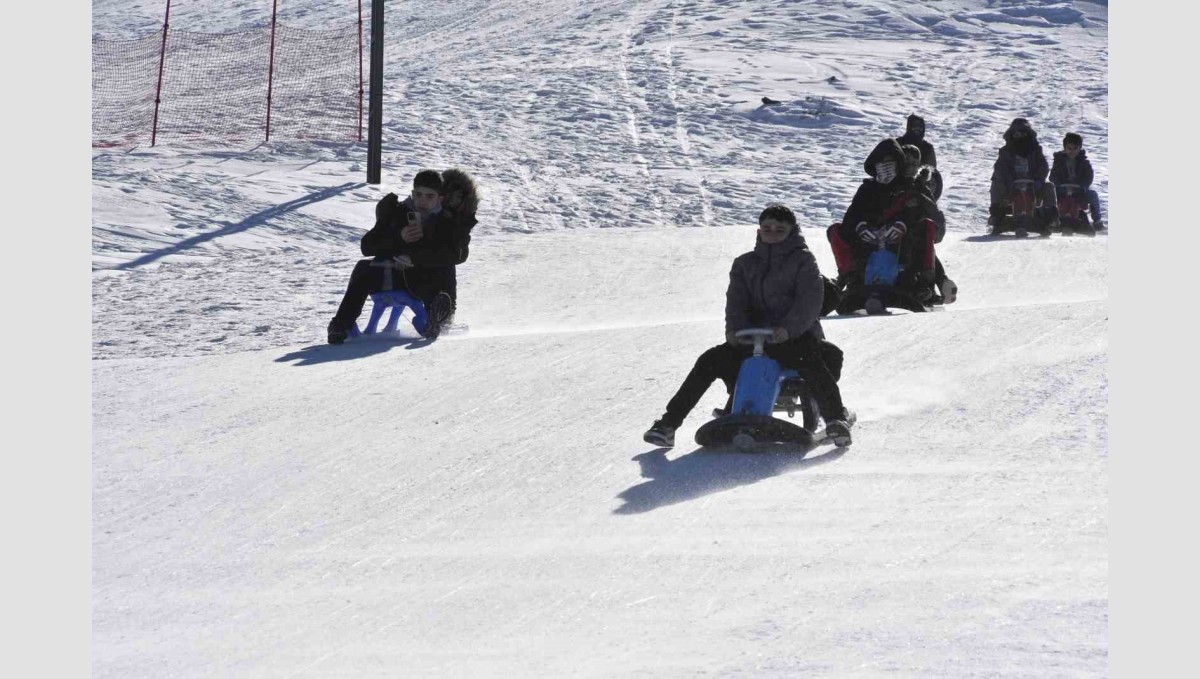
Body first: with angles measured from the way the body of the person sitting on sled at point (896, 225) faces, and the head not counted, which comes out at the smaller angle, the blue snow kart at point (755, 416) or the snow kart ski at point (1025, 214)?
the blue snow kart

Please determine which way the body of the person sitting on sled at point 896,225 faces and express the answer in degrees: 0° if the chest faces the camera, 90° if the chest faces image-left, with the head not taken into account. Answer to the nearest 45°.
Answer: approximately 0°

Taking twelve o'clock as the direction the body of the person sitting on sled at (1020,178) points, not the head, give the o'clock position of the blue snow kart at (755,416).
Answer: The blue snow kart is roughly at 12 o'clock from the person sitting on sled.

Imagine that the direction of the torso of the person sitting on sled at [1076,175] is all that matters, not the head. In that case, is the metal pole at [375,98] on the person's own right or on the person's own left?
on the person's own right

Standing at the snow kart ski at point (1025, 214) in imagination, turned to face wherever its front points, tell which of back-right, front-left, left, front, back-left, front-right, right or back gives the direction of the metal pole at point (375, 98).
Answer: right

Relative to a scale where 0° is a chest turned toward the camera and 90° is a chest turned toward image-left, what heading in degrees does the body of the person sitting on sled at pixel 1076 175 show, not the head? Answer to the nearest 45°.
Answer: approximately 0°

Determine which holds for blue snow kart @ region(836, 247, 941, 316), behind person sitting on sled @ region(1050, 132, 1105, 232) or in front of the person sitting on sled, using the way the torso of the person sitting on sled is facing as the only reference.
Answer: in front
